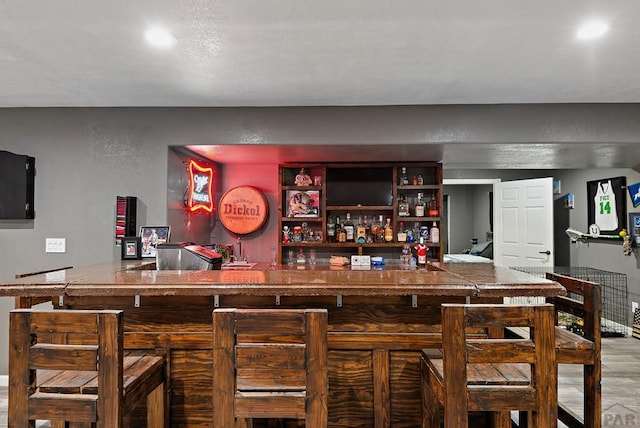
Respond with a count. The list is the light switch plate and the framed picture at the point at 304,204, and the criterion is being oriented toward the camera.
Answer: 2

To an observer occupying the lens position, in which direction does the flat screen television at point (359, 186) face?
facing the viewer

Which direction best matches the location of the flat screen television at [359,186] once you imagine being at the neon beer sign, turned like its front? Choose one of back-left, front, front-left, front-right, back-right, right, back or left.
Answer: front-left

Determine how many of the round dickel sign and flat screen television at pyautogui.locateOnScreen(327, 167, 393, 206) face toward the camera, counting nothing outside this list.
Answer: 2

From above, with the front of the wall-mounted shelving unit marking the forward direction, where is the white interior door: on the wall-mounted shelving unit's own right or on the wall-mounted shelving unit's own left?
on the wall-mounted shelving unit's own left

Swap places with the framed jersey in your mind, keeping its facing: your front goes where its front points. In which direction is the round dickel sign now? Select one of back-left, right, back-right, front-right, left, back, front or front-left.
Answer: front

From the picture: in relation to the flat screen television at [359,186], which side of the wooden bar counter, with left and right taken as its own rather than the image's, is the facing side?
back

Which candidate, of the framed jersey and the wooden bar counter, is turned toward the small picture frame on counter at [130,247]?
the framed jersey

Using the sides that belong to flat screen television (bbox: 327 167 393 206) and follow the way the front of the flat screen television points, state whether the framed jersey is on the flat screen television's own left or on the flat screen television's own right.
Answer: on the flat screen television's own left

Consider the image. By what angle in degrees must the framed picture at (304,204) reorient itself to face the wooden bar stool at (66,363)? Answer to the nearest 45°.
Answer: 0° — it already faces it

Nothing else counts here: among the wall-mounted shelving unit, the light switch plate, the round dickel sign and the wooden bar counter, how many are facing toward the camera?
4

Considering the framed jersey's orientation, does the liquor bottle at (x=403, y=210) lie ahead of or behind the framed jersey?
ahead

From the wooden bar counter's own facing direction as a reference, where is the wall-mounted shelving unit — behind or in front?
behind
